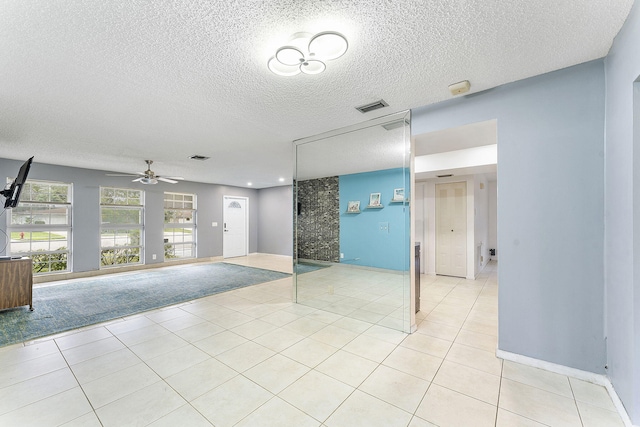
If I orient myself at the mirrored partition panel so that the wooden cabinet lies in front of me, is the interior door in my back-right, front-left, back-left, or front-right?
back-right

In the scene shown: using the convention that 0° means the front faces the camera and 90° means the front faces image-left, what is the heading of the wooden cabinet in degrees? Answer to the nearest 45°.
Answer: approximately 270°

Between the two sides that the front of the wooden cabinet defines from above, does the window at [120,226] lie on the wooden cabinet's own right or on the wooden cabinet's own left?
on the wooden cabinet's own left

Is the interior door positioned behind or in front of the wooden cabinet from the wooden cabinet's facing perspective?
in front

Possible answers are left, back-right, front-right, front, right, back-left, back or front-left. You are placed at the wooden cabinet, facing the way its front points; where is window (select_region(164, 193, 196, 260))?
front-left

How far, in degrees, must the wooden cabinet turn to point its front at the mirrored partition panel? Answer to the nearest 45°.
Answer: approximately 45° to its right

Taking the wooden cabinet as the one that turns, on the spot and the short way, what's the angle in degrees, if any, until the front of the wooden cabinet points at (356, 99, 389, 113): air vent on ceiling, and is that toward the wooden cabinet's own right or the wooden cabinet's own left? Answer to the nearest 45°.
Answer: approximately 45° to the wooden cabinet's own right
